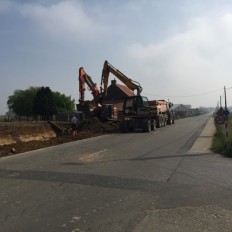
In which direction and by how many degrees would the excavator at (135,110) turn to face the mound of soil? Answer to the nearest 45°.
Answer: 0° — it already faces it

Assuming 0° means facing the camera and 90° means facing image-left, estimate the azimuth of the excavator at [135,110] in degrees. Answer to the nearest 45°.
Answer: approximately 45°
